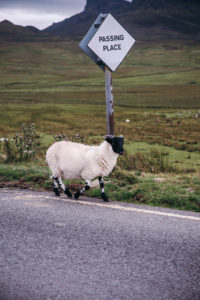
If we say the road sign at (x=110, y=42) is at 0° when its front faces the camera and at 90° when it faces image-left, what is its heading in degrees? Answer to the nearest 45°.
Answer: approximately 315°

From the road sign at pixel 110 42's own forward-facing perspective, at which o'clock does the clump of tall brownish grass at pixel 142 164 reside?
The clump of tall brownish grass is roughly at 8 o'clock from the road sign.

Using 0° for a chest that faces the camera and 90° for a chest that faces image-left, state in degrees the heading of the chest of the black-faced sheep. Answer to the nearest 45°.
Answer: approximately 270°
